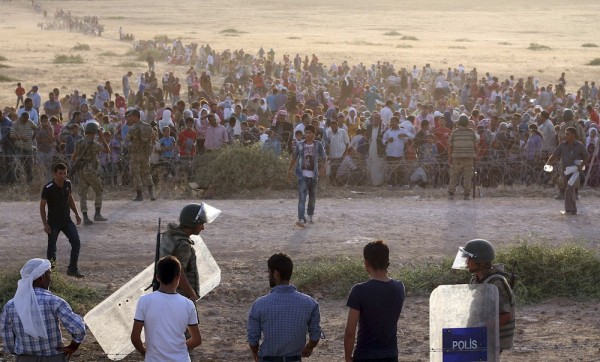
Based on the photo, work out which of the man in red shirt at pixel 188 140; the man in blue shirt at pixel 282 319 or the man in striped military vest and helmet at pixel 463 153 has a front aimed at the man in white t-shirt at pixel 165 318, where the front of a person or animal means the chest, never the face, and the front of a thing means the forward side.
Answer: the man in red shirt

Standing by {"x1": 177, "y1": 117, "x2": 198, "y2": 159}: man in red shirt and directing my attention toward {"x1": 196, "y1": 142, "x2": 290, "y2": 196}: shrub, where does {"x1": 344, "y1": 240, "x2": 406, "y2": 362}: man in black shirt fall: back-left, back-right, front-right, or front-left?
front-right

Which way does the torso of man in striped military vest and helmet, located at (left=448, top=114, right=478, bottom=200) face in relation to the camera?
away from the camera

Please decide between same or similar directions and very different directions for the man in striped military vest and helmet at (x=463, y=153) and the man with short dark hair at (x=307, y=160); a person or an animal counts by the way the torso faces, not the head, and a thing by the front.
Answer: very different directions

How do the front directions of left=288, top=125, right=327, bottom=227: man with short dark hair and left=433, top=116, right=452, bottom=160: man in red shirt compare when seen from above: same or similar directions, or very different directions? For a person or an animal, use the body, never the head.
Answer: same or similar directions

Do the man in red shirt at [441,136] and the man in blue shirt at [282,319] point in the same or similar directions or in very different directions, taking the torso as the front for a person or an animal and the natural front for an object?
very different directions

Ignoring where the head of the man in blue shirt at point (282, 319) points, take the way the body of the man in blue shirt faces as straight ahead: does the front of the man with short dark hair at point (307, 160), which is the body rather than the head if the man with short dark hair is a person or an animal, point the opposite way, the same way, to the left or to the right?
the opposite way

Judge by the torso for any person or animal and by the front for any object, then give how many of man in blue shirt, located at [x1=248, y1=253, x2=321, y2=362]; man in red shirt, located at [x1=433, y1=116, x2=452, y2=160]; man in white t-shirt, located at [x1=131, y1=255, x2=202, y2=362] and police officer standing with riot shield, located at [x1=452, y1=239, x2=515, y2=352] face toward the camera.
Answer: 1

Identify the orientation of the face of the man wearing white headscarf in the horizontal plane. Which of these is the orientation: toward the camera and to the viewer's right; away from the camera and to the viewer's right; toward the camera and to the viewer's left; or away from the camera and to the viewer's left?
away from the camera and to the viewer's right

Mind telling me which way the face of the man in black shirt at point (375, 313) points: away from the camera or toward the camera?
away from the camera

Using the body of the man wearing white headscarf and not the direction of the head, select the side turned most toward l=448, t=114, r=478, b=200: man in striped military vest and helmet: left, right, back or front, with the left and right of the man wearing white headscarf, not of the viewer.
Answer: front

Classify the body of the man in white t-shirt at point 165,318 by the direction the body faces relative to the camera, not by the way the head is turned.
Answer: away from the camera

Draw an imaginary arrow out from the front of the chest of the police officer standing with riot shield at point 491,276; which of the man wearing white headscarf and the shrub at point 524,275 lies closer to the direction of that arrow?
the man wearing white headscarf

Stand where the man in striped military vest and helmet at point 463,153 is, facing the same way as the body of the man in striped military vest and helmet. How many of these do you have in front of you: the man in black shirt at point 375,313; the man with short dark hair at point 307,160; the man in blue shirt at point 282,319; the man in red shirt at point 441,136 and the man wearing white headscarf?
1

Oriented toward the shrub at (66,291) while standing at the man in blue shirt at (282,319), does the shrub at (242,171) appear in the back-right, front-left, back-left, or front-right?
front-right

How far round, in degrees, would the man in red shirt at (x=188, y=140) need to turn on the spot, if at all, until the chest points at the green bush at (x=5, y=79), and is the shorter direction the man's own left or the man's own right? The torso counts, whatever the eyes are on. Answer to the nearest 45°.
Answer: approximately 180°

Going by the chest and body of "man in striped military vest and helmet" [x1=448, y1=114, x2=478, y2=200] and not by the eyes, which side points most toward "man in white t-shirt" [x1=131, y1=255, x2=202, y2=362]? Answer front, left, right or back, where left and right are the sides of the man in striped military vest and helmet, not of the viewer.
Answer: back

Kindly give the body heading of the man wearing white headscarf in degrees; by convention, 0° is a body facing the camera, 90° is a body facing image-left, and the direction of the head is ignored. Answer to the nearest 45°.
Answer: approximately 225°

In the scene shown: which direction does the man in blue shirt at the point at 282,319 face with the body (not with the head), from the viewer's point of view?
away from the camera

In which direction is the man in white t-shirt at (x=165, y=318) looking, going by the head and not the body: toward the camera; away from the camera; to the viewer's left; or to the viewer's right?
away from the camera

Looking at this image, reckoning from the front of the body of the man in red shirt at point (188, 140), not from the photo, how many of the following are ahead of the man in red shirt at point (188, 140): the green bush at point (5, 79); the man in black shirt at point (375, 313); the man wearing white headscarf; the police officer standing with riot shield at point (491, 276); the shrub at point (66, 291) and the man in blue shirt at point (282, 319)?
5
